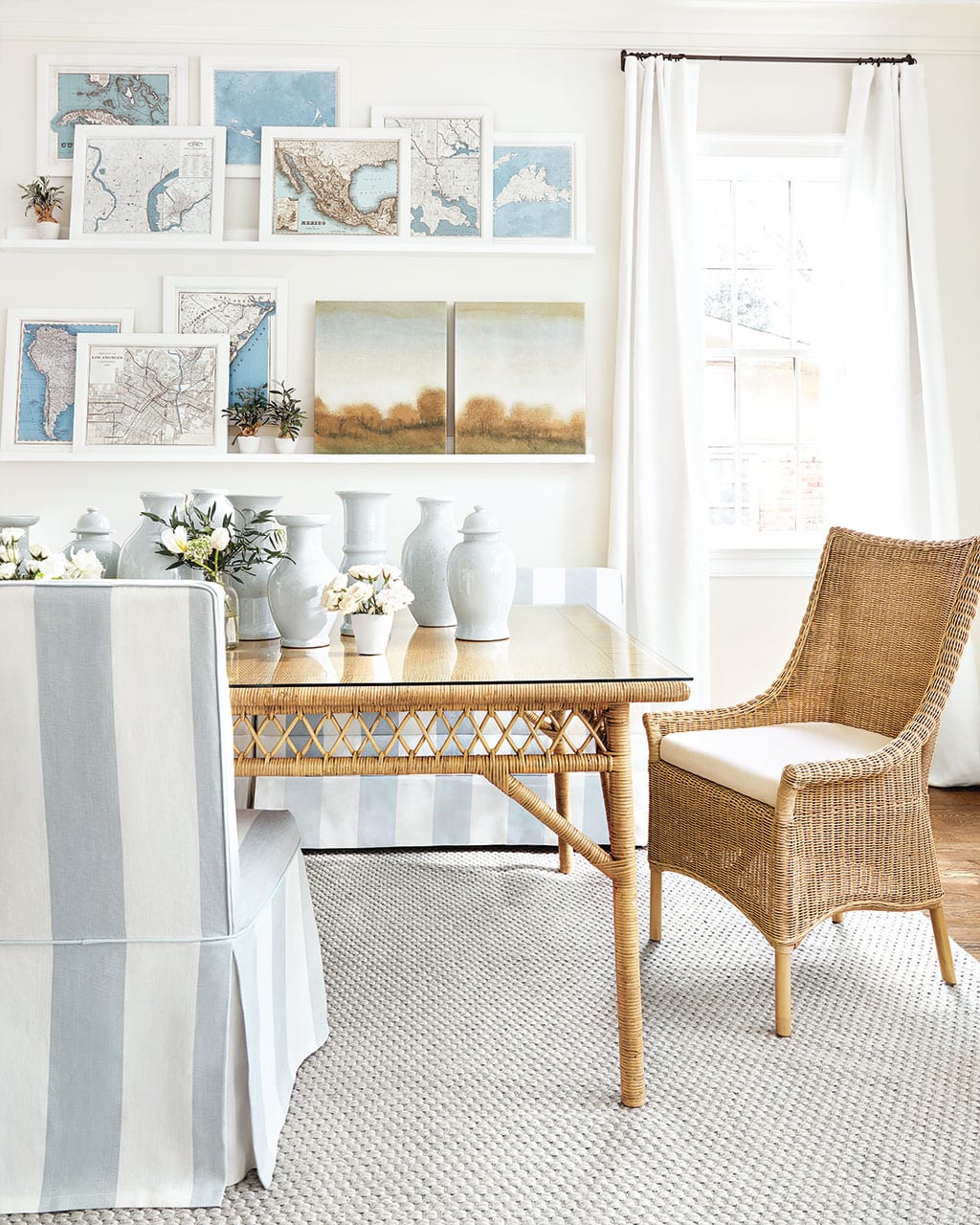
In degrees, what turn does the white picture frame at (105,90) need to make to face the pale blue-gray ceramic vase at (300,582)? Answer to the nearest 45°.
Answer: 0° — it already faces it

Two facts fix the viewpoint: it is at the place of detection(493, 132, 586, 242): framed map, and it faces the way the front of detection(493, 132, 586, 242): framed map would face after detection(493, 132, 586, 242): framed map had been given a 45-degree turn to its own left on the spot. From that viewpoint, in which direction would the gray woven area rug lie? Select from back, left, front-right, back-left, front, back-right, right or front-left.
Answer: front-right

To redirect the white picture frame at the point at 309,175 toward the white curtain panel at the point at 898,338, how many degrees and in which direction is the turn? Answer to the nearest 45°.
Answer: approximately 90° to its left

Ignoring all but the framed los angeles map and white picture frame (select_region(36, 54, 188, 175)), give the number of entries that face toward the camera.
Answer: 2

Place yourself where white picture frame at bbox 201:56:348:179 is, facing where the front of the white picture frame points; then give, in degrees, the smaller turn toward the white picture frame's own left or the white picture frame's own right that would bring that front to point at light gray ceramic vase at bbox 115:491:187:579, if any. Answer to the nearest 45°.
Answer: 0° — it already faces it

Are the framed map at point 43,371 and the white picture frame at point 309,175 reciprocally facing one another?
no

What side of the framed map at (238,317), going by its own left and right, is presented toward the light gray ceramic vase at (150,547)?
front

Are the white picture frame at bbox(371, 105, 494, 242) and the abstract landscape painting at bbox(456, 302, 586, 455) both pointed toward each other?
no

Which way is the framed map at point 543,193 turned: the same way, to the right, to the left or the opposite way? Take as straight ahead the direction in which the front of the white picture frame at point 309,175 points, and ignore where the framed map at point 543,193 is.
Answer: the same way

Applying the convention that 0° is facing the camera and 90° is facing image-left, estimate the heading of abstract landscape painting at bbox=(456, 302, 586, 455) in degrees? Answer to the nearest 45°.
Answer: approximately 0°

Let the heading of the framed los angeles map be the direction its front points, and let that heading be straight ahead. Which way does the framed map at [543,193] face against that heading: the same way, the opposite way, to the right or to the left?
the same way

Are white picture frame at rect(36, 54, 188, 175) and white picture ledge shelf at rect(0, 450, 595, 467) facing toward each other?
no

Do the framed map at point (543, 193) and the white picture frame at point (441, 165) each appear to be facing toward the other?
no

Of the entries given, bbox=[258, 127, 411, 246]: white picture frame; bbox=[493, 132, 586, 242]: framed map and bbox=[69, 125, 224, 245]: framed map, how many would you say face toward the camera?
3

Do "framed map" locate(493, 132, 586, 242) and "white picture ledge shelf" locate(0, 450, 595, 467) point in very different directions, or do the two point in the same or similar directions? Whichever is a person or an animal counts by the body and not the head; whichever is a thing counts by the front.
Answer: same or similar directions

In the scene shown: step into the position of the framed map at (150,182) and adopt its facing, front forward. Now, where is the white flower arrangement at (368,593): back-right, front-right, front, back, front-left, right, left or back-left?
front

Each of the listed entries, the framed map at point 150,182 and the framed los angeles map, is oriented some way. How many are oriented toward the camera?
2

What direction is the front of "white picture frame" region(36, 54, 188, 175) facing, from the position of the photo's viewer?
facing the viewer

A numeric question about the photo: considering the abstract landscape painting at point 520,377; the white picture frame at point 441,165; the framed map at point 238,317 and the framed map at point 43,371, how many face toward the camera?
4

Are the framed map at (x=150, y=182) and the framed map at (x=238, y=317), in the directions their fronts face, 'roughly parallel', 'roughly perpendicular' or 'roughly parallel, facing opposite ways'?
roughly parallel
